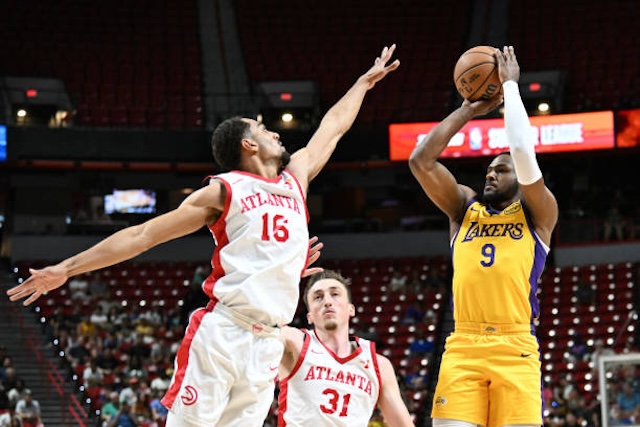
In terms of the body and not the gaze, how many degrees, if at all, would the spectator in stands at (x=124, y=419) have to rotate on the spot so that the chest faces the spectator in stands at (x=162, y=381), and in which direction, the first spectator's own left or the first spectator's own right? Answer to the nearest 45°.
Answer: approximately 135° to the first spectator's own left

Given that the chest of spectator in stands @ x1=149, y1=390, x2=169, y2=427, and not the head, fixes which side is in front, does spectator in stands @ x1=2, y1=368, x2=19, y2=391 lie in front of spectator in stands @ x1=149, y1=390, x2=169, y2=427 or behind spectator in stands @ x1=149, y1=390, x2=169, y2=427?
behind

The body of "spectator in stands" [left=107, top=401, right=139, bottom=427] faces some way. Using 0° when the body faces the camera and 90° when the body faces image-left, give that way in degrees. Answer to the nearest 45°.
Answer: approximately 0°

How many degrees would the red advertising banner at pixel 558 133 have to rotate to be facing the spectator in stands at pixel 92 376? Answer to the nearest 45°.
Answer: approximately 45° to its right

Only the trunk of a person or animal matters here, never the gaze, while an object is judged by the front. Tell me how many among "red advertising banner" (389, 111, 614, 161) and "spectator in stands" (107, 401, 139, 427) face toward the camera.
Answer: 2
